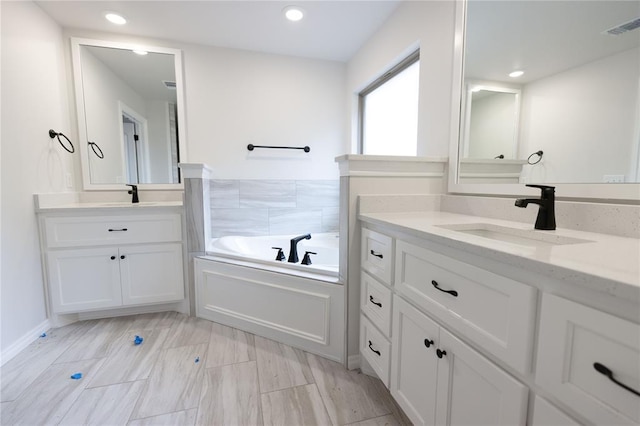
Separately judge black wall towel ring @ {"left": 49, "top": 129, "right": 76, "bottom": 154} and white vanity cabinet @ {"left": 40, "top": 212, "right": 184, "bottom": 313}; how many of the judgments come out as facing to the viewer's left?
0

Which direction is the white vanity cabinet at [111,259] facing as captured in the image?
toward the camera

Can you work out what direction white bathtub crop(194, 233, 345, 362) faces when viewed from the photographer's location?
facing the viewer and to the left of the viewer

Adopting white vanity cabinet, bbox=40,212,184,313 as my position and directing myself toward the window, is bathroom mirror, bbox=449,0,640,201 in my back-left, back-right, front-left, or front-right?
front-right

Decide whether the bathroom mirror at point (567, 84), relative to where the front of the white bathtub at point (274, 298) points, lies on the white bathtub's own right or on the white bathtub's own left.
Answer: on the white bathtub's own left

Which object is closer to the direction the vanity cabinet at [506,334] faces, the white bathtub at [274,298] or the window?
the white bathtub

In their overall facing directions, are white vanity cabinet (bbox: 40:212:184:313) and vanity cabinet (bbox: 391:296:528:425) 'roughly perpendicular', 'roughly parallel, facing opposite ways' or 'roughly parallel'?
roughly perpendicular

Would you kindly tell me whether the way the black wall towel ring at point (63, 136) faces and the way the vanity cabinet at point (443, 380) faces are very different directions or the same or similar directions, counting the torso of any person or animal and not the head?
very different directions

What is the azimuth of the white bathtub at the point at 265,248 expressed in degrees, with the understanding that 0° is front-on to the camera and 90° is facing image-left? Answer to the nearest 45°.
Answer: approximately 45°

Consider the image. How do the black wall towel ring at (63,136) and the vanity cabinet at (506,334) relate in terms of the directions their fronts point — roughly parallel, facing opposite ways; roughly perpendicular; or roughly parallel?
roughly parallel, facing opposite ways

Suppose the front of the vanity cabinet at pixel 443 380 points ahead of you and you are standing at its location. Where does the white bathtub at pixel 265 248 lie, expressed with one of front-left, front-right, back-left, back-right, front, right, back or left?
right

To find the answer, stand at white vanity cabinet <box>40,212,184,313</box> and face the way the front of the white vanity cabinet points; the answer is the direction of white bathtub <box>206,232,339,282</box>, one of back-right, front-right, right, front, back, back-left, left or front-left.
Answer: left

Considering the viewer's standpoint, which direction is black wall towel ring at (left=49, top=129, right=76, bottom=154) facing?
facing the viewer and to the right of the viewer
